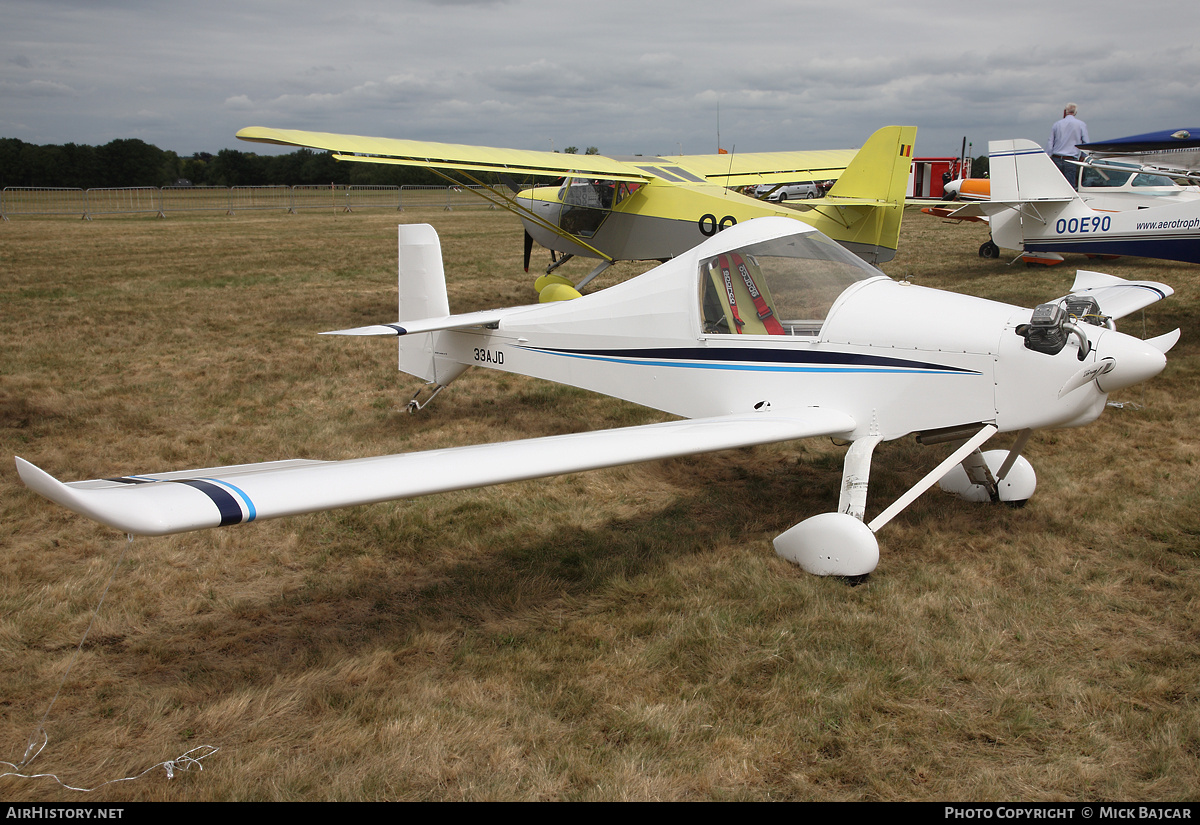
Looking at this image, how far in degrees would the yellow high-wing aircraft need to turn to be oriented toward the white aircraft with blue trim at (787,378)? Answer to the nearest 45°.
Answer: approximately 135° to its left

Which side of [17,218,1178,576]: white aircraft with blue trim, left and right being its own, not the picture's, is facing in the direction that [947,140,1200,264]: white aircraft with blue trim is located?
left

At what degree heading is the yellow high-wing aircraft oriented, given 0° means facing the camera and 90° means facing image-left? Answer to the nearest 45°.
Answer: approximately 135°

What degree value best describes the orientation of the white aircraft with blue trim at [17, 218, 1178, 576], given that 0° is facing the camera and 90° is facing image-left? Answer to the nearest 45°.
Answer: approximately 315°

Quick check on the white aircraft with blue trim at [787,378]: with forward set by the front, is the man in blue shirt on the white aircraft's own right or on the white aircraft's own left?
on the white aircraft's own left
